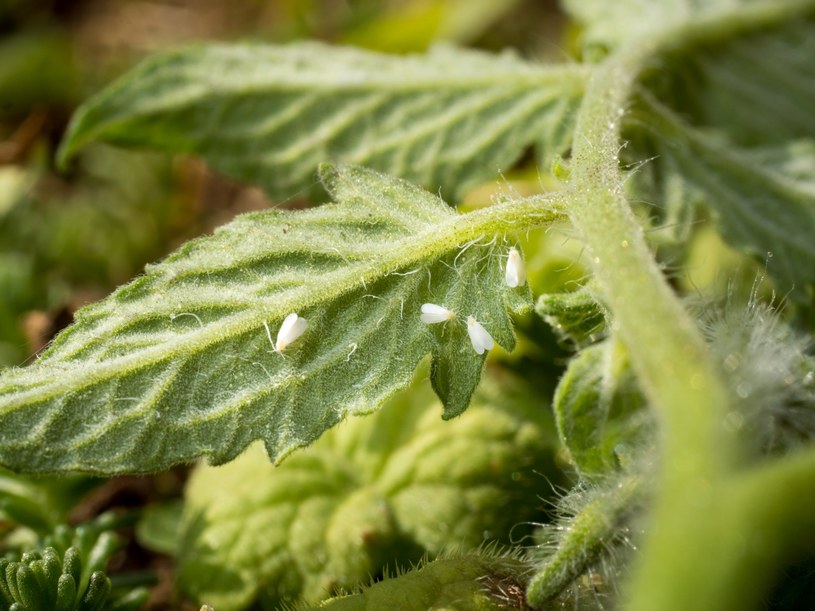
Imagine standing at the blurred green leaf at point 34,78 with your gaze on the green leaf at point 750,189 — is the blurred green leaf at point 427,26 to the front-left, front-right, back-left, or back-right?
front-left

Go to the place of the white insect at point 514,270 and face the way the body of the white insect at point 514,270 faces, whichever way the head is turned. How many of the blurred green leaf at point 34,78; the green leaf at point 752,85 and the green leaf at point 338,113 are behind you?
0

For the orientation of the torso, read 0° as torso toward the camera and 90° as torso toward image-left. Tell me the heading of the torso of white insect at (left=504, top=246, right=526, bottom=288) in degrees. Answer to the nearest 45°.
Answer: approximately 180°

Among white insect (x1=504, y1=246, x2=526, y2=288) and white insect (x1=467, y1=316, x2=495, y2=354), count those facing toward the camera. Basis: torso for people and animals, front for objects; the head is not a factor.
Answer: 0

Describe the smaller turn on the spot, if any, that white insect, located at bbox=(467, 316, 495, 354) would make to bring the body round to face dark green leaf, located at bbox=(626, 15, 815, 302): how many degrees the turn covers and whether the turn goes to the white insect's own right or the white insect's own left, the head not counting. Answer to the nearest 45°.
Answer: approximately 90° to the white insect's own right

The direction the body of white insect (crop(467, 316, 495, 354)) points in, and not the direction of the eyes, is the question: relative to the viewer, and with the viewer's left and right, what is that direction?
facing away from the viewer and to the left of the viewer

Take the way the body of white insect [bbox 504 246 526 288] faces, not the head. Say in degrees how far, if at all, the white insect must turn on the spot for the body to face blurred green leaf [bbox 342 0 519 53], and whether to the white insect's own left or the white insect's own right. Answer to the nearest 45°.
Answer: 0° — it already faces it

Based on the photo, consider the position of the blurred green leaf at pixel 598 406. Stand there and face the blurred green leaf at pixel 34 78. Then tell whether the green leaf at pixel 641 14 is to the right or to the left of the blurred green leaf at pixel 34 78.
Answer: right

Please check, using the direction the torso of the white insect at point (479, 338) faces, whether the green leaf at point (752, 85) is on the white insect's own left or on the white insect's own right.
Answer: on the white insect's own right

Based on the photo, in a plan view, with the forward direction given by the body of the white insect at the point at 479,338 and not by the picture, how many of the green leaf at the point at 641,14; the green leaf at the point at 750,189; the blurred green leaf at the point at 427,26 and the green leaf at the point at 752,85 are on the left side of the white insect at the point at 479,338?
0
